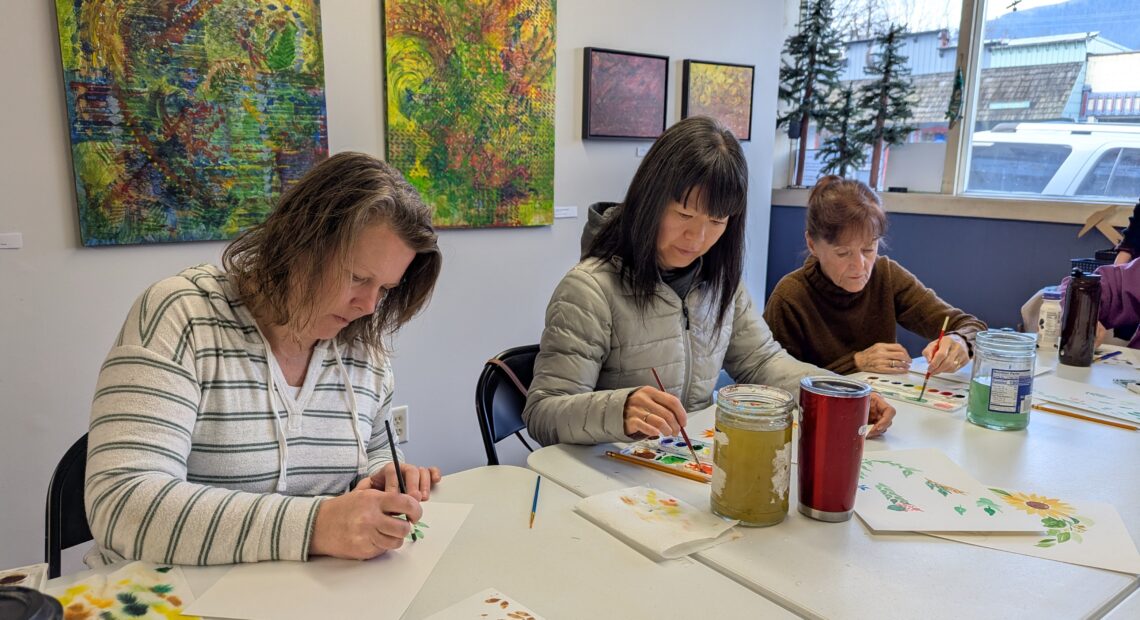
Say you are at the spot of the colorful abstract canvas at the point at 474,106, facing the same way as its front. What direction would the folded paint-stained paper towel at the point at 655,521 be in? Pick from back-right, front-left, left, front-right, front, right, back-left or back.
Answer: front

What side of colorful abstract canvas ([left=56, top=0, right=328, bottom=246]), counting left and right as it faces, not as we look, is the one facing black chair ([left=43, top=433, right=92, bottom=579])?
front

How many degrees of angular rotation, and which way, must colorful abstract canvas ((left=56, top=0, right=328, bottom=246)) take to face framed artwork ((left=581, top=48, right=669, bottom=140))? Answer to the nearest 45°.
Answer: approximately 90° to its left

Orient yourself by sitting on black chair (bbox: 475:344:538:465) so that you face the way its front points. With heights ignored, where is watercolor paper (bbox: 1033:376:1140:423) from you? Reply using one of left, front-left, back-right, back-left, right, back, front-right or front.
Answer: front-left

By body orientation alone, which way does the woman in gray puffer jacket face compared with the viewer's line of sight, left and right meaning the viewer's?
facing the viewer and to the right of the viewer

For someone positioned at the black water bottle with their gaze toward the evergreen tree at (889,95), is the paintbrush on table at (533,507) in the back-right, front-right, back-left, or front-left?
back-left

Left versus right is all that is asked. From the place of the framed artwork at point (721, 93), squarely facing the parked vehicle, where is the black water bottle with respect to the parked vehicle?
right

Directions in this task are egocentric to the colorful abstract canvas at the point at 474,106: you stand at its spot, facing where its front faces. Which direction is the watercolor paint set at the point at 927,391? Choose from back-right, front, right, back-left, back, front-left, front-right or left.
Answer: front-left

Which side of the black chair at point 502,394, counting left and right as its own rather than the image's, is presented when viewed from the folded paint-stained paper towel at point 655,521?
front

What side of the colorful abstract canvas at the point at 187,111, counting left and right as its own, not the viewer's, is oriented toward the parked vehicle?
left

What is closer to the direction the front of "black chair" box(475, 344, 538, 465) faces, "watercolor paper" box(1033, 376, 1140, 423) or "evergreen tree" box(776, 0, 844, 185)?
the watercolor paper

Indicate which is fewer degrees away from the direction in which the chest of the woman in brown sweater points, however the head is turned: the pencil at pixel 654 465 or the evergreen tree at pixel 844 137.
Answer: the pencil

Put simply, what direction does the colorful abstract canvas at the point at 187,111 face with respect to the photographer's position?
facing the viewer

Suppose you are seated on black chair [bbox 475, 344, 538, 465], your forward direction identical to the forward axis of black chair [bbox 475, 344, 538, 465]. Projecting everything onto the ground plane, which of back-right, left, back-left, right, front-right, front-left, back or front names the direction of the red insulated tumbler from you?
front

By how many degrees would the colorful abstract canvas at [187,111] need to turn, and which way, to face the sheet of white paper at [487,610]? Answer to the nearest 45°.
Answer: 0° — it already faces it
